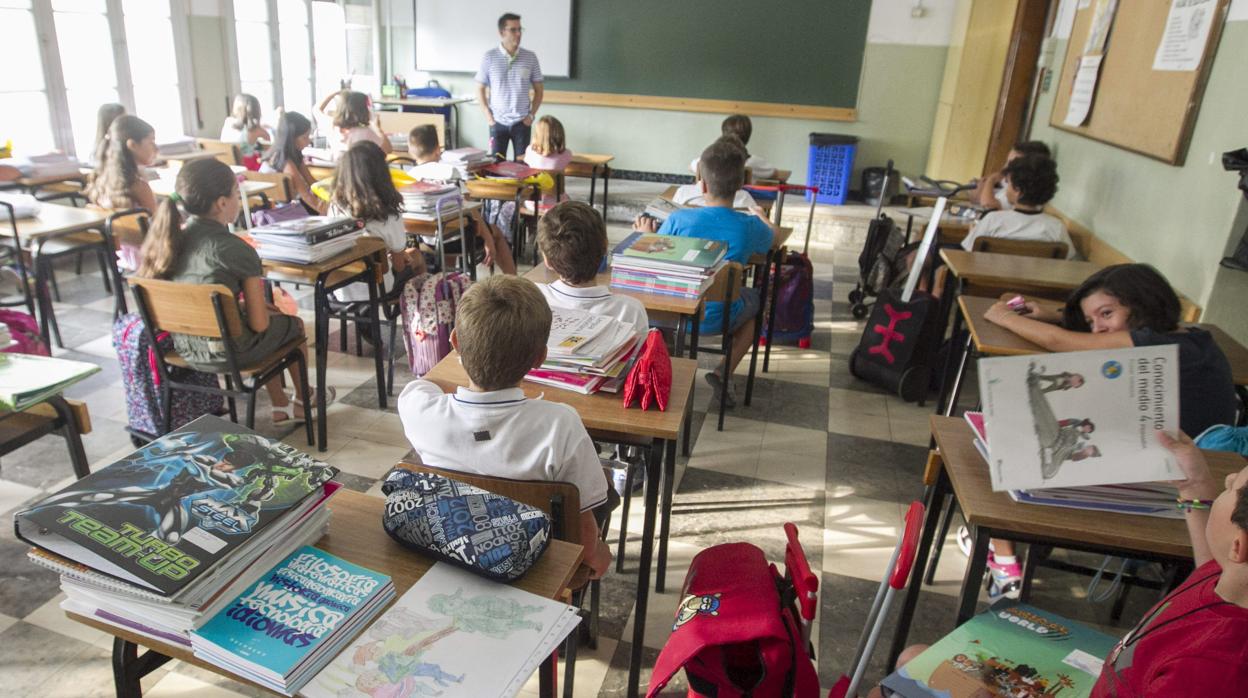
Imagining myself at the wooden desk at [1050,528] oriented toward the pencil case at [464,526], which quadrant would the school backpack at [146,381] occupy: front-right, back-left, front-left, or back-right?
front-right

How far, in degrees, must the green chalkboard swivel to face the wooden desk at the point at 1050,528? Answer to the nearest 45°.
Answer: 0° — it already faces it

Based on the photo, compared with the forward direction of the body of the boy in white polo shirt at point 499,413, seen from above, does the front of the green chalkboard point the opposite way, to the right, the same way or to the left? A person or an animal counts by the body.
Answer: the opposite way

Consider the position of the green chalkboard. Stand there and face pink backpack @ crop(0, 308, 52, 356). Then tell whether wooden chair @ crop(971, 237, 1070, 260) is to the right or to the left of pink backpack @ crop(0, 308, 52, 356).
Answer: left

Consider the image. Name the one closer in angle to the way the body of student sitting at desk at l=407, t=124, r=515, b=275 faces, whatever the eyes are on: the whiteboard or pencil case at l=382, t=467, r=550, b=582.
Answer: the whiteboard

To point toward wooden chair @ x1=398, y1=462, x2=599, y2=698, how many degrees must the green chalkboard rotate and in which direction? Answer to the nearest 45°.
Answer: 0° — it already faces it

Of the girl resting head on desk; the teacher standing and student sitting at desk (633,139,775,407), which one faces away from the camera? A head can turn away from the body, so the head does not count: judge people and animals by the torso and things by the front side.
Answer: the student sitting at desk

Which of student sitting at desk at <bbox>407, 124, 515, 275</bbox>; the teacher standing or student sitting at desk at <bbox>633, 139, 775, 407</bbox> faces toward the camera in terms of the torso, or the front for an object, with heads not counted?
the teacher standing

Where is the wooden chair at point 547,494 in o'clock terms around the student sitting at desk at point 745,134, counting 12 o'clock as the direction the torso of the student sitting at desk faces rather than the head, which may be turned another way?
The wooden chair is roughly at 6 o'clock from the student sitting at desk.

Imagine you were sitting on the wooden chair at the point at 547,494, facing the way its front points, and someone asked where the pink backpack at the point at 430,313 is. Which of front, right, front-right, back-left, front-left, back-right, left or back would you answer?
front

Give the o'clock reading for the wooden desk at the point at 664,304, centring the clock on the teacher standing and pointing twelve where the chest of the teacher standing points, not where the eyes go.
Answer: The wooden desk is roughly at 12 o'clock from the teacher standing.

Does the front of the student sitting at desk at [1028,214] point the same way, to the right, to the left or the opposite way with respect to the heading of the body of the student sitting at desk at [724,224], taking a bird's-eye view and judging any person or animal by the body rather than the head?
the same way

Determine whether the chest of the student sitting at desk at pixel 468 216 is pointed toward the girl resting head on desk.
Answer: no

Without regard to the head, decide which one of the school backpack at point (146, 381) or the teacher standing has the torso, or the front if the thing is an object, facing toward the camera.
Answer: the teacher standing

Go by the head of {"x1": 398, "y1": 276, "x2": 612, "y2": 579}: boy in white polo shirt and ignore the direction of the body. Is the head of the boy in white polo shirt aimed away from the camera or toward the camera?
away from the camera

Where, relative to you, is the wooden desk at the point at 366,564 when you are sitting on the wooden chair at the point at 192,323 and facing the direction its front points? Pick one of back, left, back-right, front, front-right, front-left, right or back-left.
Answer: back-right

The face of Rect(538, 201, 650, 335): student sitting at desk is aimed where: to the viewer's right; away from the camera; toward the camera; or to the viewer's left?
away from the camera

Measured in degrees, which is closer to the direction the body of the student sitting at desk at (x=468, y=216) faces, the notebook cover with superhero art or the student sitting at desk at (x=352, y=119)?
the student sitting at desk

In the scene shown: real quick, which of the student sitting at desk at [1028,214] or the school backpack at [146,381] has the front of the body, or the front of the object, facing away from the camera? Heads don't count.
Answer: the student sitting at desk

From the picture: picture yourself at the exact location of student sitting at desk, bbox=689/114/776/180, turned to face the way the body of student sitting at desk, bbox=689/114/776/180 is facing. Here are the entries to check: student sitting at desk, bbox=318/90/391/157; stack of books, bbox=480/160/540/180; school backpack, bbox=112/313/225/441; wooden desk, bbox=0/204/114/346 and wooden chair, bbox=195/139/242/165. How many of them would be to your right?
0

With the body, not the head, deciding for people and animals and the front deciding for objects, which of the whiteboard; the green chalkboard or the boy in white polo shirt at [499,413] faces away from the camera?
the boy in white polo shirt

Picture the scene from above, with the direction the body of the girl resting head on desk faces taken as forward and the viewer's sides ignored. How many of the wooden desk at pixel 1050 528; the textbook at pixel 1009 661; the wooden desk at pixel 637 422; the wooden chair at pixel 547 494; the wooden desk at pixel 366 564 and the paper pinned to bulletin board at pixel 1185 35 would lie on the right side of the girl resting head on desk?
1

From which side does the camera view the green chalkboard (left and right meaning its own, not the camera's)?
front

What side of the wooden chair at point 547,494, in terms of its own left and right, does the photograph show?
back

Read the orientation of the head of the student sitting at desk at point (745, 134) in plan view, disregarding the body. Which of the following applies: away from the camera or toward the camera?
away from the camera

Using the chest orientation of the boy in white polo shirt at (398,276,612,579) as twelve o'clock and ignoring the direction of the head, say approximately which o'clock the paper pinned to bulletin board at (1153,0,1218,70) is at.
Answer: The paper pinned to bulletin board is roughly at 2 o'clock from the boy in white polo shirt.
